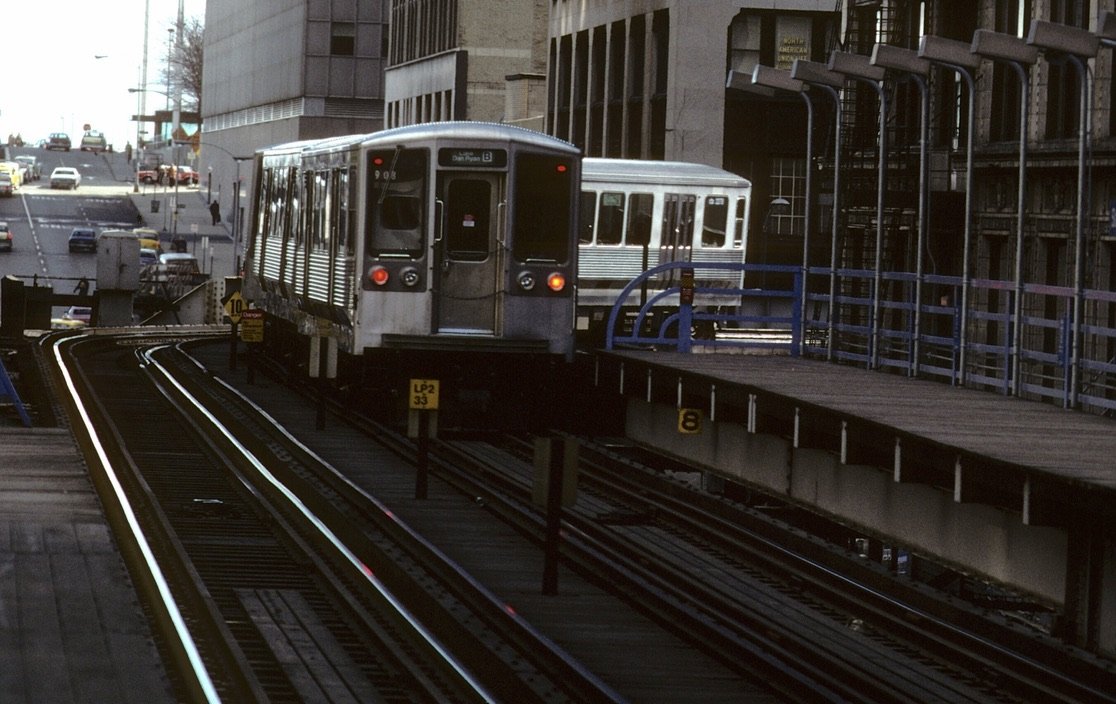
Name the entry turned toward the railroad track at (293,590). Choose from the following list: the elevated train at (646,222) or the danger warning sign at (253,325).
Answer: the danger warning sign

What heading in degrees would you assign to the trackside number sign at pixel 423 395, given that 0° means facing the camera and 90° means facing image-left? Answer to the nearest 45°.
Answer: approximately 0°

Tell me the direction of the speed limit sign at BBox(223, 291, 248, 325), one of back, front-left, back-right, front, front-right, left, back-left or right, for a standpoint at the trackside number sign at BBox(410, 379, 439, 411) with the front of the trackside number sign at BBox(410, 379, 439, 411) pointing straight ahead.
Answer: back

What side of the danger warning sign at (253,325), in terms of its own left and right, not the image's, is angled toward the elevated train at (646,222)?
back

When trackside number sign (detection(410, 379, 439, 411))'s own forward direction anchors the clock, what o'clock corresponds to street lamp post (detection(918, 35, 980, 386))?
The street lamp post is roughly at 9 o'clock from the trackside number sign.

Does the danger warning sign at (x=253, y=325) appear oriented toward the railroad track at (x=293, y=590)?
yes
